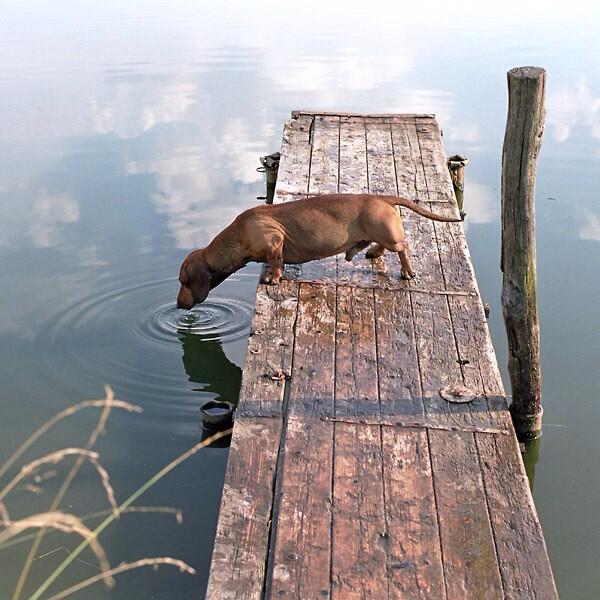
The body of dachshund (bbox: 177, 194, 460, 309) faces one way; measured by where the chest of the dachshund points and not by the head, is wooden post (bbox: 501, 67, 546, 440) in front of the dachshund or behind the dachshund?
behind

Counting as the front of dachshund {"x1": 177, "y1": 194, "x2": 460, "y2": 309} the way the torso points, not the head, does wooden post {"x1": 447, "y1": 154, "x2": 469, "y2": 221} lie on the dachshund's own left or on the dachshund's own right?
on the dachshund's own right

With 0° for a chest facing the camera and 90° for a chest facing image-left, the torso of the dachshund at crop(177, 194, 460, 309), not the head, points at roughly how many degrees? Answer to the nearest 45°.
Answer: approximately 90°

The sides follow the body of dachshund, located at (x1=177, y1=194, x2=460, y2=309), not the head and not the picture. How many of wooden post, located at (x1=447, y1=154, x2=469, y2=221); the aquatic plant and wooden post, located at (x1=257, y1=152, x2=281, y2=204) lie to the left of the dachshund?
1

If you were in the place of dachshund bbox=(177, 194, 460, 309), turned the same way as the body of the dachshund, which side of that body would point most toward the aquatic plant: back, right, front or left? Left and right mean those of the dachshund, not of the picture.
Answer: left

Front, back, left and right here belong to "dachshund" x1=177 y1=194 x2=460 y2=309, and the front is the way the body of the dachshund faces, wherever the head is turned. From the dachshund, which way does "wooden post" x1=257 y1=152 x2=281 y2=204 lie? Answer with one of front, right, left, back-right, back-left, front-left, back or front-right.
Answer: right

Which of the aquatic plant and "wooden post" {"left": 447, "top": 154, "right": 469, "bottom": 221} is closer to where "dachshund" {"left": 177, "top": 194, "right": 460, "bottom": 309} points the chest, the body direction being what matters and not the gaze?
the aquatic plant

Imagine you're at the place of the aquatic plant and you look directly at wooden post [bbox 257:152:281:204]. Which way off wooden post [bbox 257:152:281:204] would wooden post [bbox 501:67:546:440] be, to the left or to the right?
right
